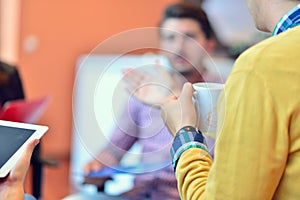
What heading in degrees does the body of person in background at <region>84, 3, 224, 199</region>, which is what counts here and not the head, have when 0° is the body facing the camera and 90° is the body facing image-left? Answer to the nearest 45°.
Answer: approximately 45°

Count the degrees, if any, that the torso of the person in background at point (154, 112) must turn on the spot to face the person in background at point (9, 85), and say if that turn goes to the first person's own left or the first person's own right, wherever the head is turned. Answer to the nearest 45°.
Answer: approximately 90° to the first person's own right

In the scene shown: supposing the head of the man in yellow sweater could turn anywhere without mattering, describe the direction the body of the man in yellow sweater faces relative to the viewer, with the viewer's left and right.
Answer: facing away from the viewer and to the left of the viewer
